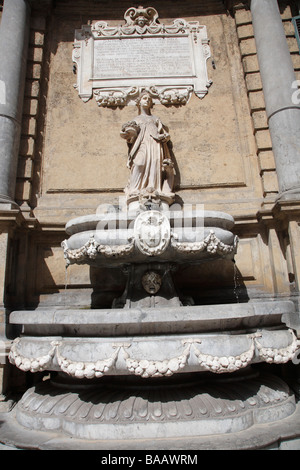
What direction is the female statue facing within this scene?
toward the camera
